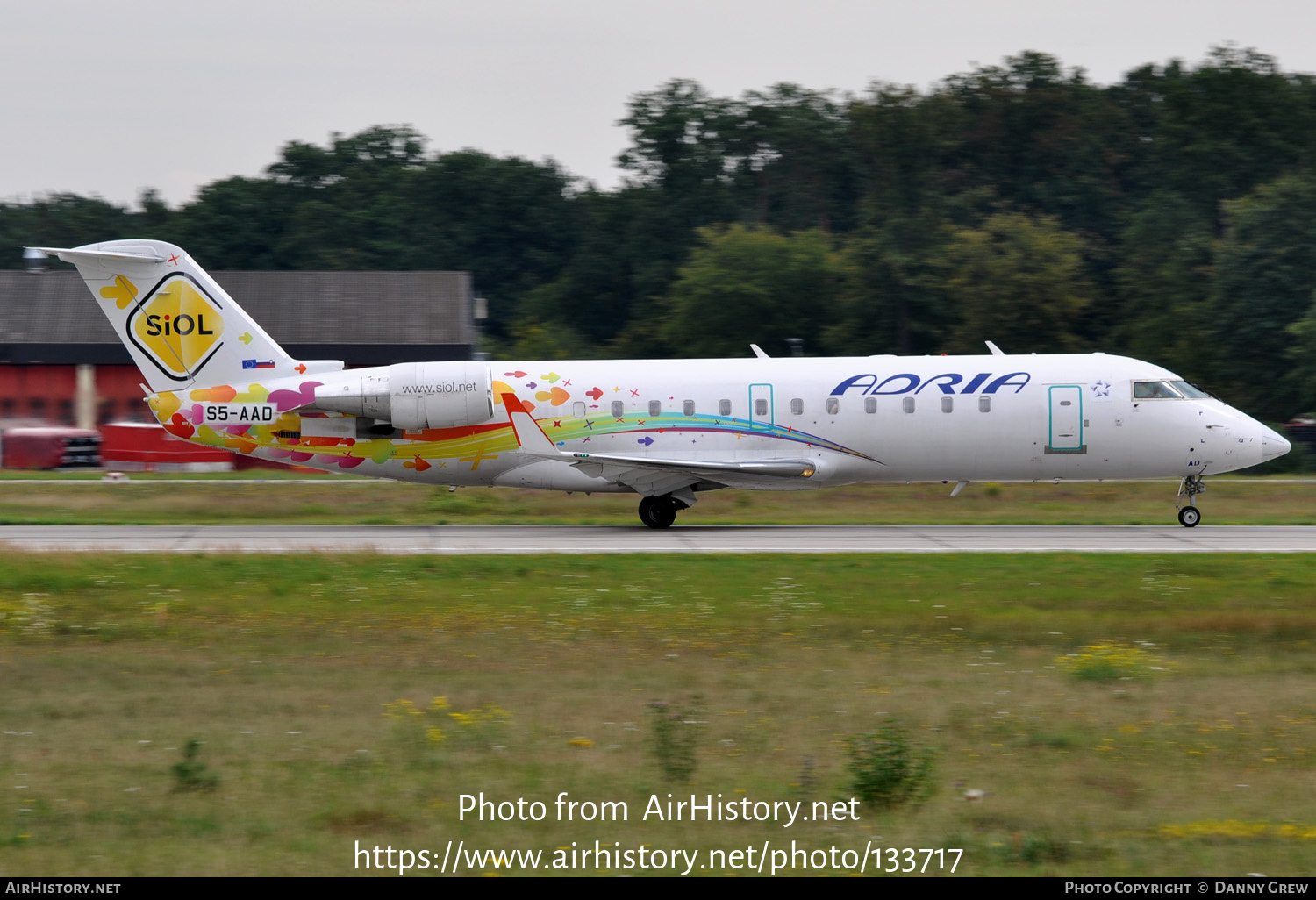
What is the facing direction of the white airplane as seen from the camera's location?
facing to the right of the viewer
